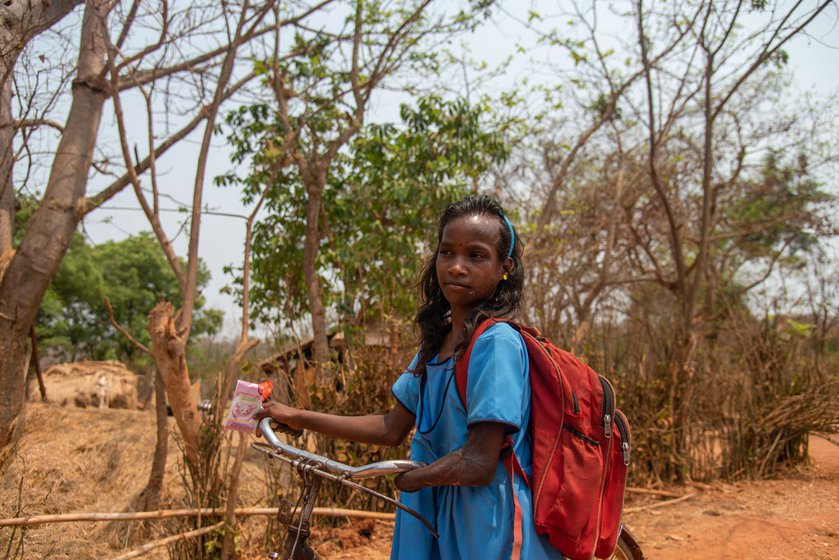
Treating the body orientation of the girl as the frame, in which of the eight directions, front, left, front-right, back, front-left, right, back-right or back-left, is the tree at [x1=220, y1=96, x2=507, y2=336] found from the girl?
back-right

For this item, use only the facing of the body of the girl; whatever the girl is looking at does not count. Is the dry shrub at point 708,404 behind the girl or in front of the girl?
behind

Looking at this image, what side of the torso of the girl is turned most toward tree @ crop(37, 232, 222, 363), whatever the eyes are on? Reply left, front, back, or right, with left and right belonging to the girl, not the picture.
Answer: right

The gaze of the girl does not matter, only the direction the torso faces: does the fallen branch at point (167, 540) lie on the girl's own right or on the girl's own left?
on the girl's own right

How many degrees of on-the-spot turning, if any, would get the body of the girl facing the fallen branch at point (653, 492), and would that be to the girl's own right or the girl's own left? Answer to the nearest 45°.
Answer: approximately 180°

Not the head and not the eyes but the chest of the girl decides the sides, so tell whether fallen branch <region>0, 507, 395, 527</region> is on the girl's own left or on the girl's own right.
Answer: on the girl's own right
